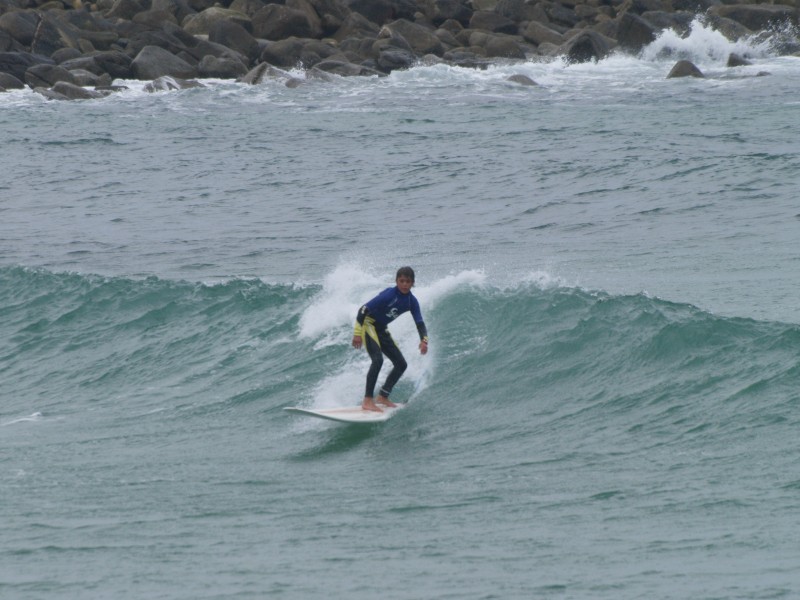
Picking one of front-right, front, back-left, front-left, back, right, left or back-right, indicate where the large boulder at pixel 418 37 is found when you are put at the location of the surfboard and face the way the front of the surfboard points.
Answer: right

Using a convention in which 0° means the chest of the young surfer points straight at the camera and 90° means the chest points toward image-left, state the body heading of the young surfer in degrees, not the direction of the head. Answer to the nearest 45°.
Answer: approximately 315°

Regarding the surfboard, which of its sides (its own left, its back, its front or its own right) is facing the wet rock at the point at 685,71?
right

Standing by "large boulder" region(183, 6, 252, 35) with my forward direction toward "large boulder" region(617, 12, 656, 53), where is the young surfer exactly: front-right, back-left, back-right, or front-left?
front-right

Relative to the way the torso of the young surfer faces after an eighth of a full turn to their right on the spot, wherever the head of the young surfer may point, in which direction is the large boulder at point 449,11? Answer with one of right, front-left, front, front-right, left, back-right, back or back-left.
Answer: back

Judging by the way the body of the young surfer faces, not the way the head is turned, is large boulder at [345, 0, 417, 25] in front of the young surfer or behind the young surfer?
behind

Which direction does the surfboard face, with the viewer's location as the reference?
facing to the left of the viewer

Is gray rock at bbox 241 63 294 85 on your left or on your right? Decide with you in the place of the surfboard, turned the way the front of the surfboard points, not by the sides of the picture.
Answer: on your right

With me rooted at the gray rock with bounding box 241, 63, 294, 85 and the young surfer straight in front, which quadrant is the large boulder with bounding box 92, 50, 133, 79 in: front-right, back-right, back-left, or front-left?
back-right

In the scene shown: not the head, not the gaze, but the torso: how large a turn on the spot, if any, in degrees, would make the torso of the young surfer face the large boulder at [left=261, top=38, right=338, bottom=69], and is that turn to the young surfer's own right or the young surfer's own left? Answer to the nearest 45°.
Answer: approximately 135° to the young surfer's own left

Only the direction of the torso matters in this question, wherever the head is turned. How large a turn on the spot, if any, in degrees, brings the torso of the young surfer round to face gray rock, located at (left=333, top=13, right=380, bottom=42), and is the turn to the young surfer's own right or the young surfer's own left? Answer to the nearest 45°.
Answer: approximately 135° to the young surfer's own left

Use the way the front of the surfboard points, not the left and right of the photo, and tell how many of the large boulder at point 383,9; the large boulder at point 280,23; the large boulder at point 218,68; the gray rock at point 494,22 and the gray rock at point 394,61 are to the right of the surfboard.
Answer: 5

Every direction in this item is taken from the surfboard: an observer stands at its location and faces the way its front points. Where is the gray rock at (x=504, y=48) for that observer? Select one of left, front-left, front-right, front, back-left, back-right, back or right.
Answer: right
